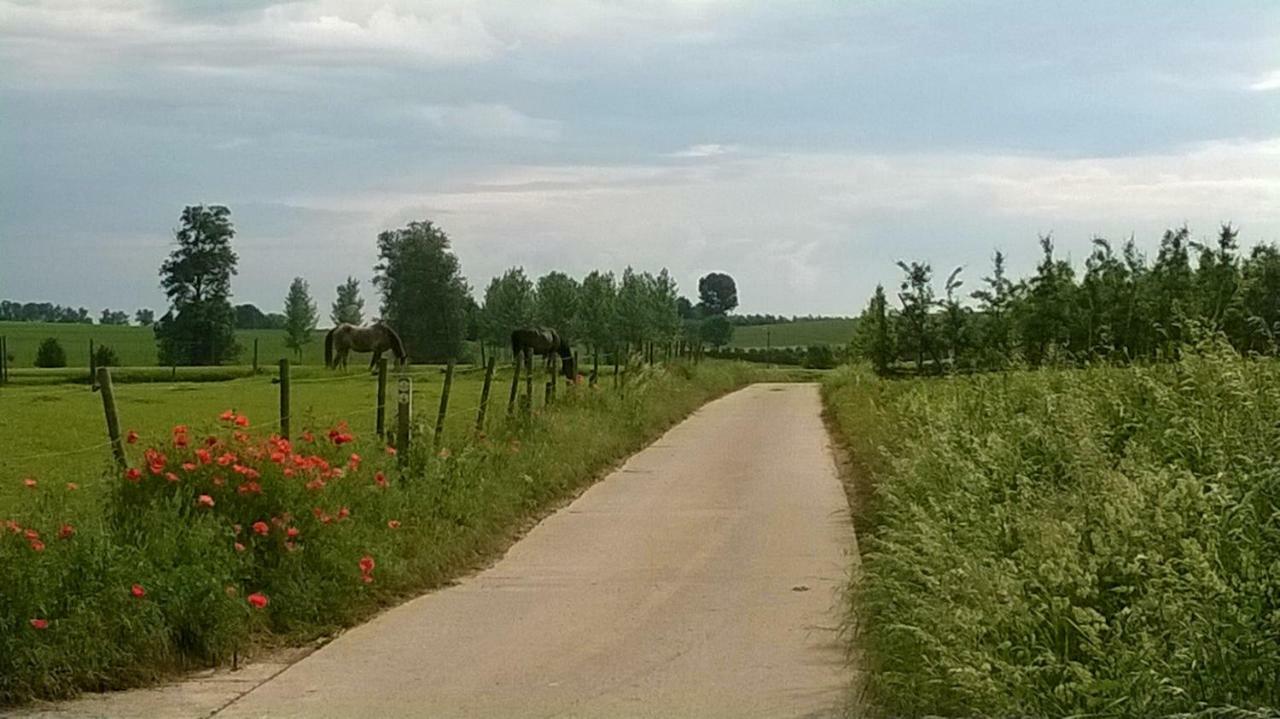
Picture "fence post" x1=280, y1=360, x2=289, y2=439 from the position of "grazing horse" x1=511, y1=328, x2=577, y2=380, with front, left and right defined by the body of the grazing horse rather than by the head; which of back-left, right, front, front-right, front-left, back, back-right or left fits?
right

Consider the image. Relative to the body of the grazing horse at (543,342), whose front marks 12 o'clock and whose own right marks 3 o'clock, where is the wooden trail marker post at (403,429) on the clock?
The wooden trail marker post is roughly at 3 o'clock from the grazing horse.

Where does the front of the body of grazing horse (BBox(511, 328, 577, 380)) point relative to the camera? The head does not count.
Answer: to the viewer's right

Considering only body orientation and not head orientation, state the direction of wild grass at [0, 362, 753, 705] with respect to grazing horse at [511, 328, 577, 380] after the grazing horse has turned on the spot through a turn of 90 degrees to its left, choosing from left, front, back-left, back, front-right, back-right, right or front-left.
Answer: back

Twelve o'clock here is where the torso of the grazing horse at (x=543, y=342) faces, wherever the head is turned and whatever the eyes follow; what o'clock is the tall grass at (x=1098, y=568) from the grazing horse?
The tall grass is roughly at 3 o'clock from the grazing horse.

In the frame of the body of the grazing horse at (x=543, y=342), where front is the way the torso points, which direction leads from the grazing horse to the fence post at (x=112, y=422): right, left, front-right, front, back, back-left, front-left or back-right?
right

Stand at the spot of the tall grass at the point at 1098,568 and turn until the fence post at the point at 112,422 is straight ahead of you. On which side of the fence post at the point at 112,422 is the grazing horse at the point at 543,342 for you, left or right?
right
